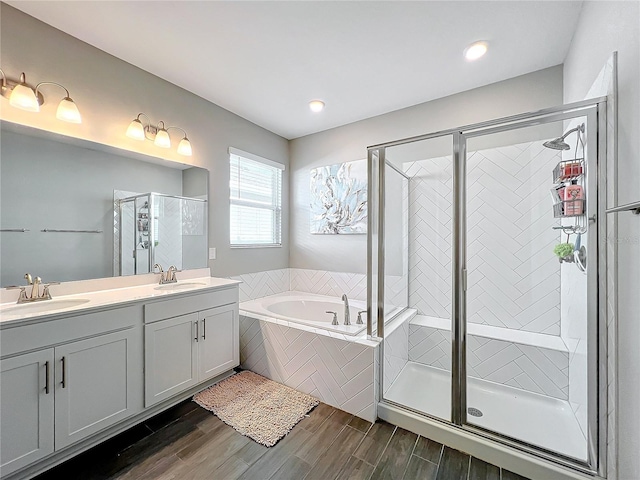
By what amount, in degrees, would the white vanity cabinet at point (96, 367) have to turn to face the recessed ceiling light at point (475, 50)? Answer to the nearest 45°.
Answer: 0° — it already faces it

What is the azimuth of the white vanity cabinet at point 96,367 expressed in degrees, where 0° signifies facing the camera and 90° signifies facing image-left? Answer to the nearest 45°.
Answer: approximately 315°

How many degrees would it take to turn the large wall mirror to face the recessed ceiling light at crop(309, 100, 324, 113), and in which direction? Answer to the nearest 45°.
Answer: approximately 45° to its left

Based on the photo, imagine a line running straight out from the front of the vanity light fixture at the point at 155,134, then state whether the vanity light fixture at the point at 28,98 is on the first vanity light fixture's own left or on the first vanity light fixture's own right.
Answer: on the first vanity light fixture's own right

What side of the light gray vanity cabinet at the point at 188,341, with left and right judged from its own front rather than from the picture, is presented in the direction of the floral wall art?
left

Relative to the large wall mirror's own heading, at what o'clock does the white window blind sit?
The white window blind is roughly at 10 o'clock from the large wall mirror.

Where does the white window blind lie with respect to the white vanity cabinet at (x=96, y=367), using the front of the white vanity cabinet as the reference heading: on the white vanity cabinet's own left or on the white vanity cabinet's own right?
on the white vanity cabinet's own left

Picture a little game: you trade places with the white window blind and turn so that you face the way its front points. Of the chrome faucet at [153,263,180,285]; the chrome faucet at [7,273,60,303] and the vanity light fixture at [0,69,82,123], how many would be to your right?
3

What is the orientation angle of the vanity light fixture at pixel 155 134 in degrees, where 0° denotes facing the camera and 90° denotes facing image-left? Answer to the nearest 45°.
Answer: approximately 315°

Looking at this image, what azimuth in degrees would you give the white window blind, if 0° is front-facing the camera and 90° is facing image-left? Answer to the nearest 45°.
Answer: approximately 315°
